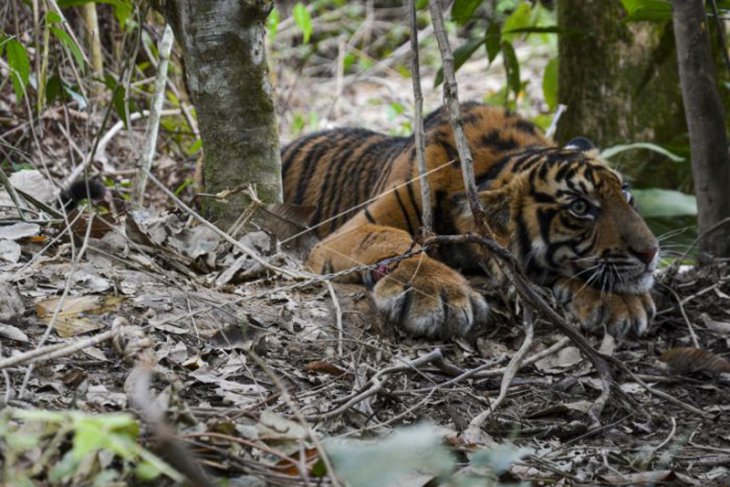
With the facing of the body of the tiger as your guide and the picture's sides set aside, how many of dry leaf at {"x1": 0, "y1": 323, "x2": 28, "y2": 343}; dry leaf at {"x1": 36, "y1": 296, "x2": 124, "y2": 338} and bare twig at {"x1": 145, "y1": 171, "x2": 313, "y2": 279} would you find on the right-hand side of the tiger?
3

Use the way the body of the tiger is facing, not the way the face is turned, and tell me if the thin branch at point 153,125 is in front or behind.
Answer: behind

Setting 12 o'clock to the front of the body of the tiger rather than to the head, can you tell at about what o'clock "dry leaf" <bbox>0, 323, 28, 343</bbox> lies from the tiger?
The dry leaf is roughly at 3 o'clock from the tiger.

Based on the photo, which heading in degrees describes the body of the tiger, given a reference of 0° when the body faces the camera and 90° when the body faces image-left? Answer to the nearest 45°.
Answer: approximately 315°

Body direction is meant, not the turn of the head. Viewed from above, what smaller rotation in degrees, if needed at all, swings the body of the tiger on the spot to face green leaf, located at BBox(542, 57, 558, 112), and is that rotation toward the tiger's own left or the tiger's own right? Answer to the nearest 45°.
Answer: approximately 135° to the tiger's own left

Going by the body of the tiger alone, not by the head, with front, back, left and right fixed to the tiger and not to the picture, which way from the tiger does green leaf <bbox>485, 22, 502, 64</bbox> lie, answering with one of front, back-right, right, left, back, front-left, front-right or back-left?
back-left

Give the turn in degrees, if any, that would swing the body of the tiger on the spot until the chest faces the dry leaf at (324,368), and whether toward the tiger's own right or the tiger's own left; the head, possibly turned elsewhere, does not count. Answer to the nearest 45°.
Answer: approximately 90° to the tiger's own right

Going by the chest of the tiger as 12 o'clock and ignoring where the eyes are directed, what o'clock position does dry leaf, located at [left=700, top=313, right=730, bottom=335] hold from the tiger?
The dry leaf is roughly at 11 o'clock from the tiger.

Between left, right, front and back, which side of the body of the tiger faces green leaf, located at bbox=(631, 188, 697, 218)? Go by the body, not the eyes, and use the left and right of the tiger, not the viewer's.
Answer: left
